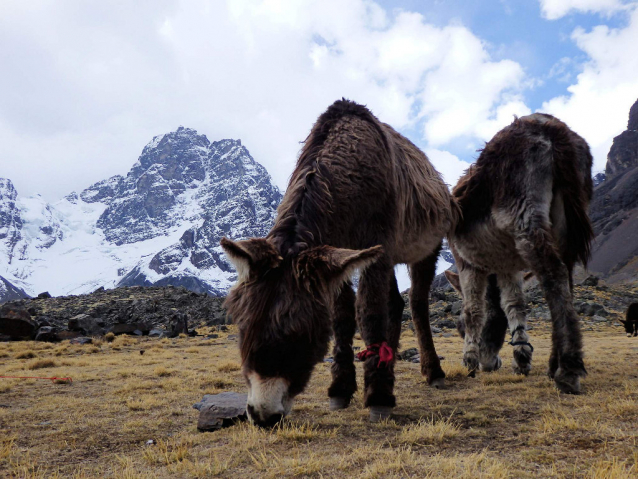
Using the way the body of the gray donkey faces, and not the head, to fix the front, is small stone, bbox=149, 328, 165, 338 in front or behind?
in front

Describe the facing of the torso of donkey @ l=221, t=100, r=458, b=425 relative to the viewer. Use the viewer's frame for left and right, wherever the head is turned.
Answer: facing the viewer and to the left of the viewer

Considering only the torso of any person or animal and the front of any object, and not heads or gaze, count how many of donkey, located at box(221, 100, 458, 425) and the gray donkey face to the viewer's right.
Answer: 0

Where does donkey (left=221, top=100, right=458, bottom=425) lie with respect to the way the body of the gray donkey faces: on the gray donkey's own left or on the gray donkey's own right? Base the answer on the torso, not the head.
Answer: on the gray donkey's own left

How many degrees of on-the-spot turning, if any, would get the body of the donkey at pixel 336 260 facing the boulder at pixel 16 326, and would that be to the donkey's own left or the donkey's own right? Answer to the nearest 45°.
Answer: approximately 90° to the donkey's own right

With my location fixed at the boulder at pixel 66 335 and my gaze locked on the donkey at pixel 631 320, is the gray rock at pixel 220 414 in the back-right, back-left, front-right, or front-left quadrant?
front-right

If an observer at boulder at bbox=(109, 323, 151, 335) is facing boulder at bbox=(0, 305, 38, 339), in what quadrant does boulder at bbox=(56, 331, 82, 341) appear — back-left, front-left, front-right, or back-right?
front-left

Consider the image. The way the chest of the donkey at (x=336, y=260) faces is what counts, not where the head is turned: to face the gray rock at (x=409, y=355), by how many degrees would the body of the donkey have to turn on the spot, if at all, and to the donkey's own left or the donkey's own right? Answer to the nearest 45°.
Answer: approximately 135° to the donkey's own right

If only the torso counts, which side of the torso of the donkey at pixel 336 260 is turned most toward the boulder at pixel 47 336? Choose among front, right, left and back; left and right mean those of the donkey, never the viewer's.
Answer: right

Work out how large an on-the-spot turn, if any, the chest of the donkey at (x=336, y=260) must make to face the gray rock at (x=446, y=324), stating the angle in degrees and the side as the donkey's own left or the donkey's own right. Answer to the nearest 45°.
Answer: approximately 135° to the donkey's own right

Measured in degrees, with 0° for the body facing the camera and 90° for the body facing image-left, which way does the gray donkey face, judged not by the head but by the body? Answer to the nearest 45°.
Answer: approximately 135°

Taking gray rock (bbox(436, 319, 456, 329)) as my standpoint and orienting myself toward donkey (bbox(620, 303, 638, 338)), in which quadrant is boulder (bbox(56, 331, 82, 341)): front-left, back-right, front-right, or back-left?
back-right

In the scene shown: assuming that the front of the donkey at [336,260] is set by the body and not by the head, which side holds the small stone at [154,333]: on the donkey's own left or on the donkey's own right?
on the donkey's own right

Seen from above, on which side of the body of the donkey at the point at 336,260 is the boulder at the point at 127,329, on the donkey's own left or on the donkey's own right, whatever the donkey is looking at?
on the donkey's own right

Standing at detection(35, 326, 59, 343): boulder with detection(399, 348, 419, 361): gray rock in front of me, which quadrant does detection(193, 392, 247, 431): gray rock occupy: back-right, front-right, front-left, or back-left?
front-right
